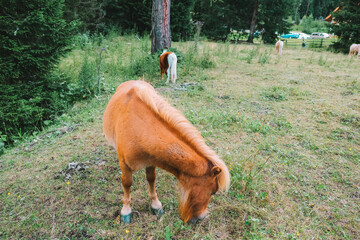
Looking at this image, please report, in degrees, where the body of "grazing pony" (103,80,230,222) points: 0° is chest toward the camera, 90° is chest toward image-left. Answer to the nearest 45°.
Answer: approximately 315°

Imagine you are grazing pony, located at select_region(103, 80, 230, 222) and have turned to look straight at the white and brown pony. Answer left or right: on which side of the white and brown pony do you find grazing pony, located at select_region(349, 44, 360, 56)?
right

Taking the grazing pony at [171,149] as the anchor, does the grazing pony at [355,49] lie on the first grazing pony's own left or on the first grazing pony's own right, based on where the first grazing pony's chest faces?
on the first grazing pony's own left

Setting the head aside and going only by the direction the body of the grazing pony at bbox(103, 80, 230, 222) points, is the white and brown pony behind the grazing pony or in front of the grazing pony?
behind

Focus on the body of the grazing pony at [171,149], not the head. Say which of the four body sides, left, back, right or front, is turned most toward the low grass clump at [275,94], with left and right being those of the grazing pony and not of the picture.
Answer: left

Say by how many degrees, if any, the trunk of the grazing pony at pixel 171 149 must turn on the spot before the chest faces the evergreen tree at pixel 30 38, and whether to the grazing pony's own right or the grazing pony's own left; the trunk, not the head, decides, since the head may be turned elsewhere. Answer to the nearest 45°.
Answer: approximately 180°
